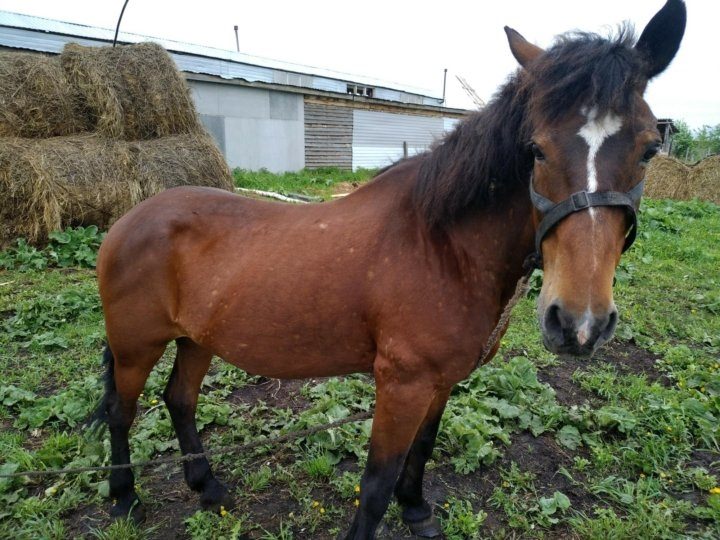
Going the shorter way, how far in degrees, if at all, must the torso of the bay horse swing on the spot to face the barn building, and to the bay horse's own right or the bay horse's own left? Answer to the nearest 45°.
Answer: approximately 135° to the bay horse's own left

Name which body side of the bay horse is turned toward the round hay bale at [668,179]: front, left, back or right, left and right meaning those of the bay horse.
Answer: left

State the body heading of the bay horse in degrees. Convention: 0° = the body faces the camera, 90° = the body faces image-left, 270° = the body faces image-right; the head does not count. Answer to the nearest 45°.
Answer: approximately 315°

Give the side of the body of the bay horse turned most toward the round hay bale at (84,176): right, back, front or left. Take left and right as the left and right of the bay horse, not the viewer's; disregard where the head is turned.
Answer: back

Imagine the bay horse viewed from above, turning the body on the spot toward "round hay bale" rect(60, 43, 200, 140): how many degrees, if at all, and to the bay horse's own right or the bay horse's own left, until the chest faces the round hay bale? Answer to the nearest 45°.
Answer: approximately 180°

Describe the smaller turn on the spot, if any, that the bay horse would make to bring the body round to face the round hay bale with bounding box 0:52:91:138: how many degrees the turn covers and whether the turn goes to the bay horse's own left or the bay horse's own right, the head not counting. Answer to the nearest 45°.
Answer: approximately 180°

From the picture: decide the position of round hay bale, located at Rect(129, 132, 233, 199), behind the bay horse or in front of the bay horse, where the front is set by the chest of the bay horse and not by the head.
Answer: behind
